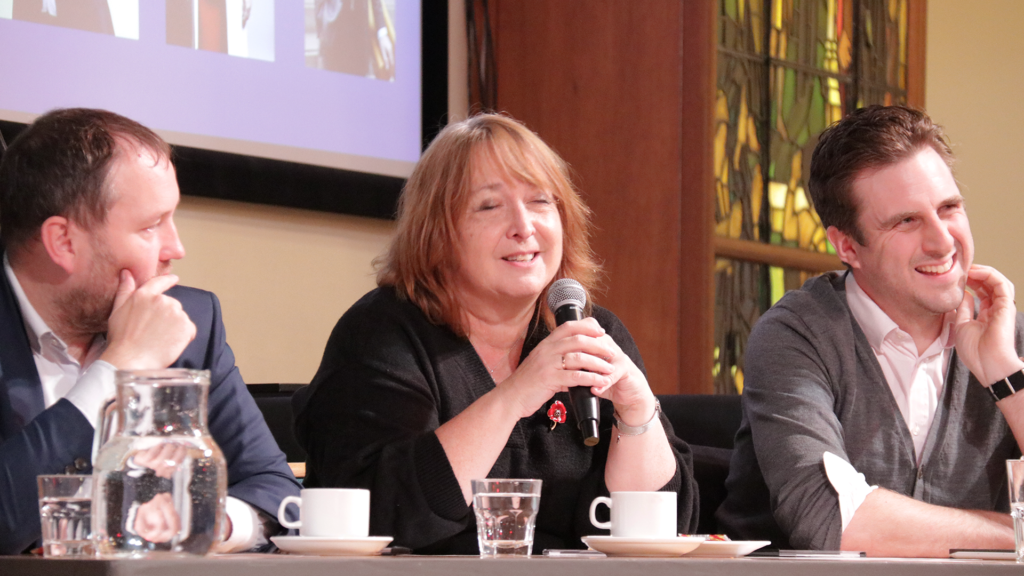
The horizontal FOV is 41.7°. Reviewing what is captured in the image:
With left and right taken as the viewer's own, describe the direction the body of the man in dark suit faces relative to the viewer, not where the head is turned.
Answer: facing the viewer and to the right of the viewer

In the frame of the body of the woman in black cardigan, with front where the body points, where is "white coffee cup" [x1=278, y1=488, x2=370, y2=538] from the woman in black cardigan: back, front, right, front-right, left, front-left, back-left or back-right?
front-right

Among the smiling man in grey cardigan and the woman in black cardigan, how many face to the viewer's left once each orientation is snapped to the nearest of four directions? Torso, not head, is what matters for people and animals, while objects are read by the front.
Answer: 0

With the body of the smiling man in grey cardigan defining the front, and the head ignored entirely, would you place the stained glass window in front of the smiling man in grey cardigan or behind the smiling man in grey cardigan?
behind

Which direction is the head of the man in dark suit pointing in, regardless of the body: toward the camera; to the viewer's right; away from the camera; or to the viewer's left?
to the viewer's right

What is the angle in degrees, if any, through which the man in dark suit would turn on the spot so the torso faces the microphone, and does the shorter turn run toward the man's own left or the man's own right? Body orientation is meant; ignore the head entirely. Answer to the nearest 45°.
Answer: approximately 45° to the man's own left

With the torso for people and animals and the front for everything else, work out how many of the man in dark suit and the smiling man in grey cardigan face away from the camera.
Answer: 0

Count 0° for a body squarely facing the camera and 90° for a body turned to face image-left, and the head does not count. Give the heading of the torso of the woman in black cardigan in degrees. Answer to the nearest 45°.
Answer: approximately 315°

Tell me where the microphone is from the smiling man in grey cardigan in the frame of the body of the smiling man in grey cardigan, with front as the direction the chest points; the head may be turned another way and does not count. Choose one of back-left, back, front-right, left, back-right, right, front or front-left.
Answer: right

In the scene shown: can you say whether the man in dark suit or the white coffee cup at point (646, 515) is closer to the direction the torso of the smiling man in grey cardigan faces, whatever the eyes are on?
the white coffee cup

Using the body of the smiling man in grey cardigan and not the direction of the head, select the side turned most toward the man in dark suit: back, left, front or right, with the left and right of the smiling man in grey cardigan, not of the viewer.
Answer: right

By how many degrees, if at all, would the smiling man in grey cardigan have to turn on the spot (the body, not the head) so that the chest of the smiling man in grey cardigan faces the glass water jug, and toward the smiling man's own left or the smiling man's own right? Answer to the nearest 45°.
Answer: approximately 45° to the smiling man's own right
